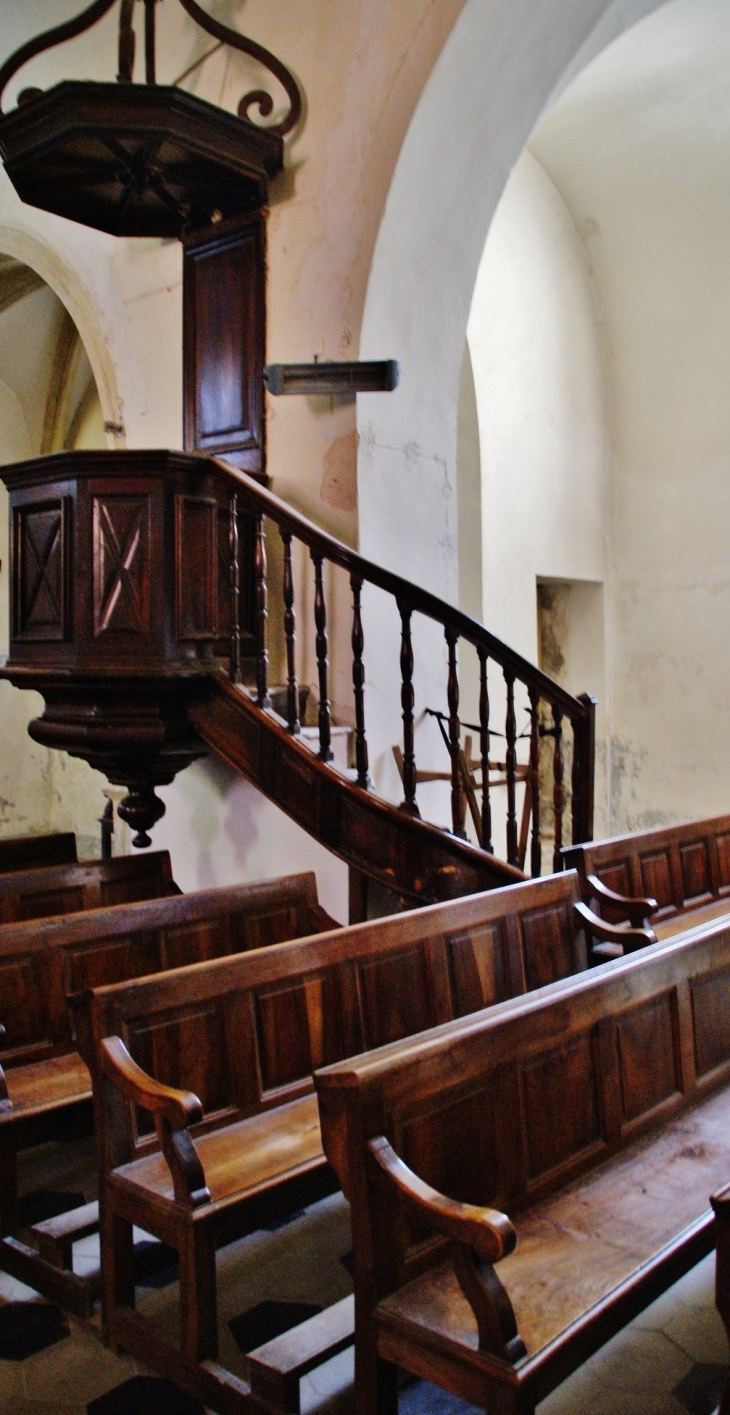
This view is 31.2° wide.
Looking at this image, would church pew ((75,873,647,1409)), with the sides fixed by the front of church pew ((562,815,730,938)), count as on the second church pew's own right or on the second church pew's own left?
on the second church pew's own right

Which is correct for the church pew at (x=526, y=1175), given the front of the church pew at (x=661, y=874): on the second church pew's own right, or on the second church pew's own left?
on the second church pew's own right

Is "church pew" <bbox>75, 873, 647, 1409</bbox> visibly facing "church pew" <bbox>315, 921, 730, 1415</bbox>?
yes

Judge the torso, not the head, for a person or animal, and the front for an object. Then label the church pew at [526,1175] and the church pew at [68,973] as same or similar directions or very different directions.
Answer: same or similar directions

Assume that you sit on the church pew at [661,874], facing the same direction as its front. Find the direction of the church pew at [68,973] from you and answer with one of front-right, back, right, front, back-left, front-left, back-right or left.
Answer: right

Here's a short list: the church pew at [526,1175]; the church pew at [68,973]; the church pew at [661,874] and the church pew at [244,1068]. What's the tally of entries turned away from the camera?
0

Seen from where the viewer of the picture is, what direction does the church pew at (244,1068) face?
facing the viewer and to the right of the viewer

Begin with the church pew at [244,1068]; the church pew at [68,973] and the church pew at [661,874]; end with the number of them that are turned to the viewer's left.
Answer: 0

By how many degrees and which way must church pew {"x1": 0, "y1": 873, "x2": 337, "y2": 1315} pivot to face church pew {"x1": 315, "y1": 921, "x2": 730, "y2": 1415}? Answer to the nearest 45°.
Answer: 0° — it already faces it

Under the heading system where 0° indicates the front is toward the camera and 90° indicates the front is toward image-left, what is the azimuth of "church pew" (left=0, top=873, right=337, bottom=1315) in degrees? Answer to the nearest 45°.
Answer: approximately 315°

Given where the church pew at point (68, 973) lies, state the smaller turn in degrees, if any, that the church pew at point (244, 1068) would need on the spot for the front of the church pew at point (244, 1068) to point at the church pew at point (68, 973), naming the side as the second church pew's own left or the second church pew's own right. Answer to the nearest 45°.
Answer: approximately 180°

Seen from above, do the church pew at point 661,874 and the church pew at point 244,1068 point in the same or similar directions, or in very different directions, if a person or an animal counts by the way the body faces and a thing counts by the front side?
same or similar directions

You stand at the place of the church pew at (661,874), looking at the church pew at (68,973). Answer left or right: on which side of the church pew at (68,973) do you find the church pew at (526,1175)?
left

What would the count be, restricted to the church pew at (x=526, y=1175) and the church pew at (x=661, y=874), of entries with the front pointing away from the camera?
0
